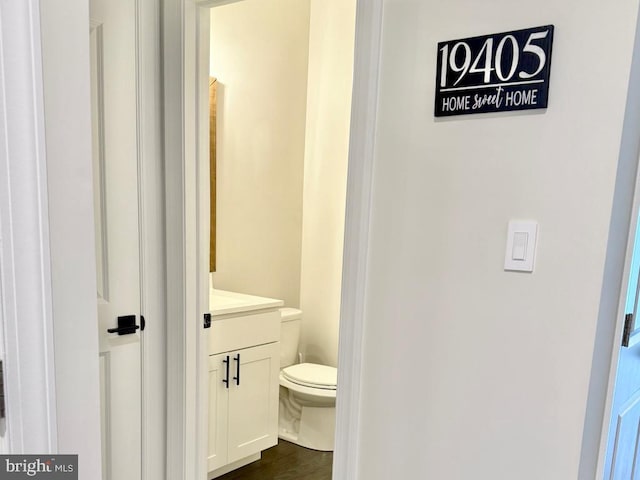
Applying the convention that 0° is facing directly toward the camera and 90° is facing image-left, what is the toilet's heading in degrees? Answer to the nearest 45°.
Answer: approximately 315°

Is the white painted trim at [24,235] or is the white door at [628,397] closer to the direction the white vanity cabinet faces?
the white door

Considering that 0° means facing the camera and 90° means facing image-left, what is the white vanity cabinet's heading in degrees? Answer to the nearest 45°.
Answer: approximately 315°
